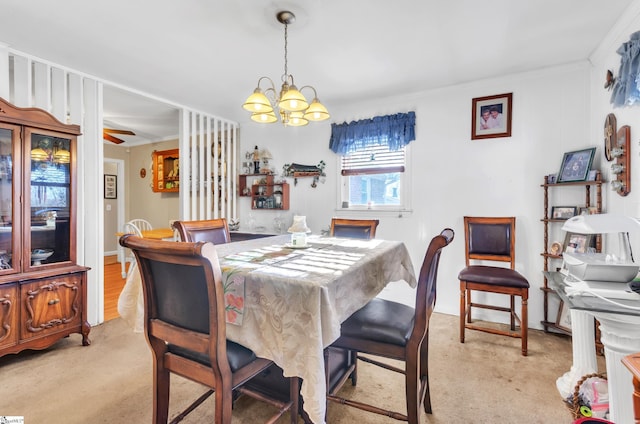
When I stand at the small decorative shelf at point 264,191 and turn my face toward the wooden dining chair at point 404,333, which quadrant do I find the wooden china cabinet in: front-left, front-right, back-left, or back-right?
front-right

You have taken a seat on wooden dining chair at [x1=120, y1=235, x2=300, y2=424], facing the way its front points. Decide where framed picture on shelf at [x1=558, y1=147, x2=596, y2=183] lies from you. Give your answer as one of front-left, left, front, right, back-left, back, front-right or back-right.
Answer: front-right

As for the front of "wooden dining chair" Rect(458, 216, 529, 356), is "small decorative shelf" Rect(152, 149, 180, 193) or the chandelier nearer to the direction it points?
the chandelier

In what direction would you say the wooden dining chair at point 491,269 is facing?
toward the camera

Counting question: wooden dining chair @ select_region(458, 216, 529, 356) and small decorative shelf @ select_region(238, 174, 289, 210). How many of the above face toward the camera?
2

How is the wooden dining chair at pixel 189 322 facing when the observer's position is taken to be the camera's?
facing away from the viewer and to the right of the viewer

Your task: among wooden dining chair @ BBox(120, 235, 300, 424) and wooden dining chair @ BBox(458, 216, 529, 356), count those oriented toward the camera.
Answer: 1

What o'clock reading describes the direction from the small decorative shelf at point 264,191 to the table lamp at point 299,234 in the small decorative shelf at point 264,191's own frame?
The table lamp is roughly at 12 o'clock from the small decorative shelf.

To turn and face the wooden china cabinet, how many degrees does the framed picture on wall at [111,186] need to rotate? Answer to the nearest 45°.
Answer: approximately 45° to its right

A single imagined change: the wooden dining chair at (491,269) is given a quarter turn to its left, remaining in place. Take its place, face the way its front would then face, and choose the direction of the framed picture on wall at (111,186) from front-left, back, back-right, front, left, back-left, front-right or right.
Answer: back

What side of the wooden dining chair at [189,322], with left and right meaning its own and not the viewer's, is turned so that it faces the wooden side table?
right

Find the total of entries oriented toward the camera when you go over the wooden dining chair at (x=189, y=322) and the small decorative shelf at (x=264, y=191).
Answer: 1

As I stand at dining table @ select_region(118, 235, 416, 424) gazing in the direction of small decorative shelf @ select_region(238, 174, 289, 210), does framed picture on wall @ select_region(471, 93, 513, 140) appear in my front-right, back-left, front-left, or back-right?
front-right

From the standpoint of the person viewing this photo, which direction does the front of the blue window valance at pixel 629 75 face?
facing the viewer and to the left of the viewer

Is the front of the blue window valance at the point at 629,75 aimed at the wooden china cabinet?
yes

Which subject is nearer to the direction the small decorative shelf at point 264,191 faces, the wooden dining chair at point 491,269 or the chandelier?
the chandelier

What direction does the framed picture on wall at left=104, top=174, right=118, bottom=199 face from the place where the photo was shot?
facing the viewer and to the right of the viewer
